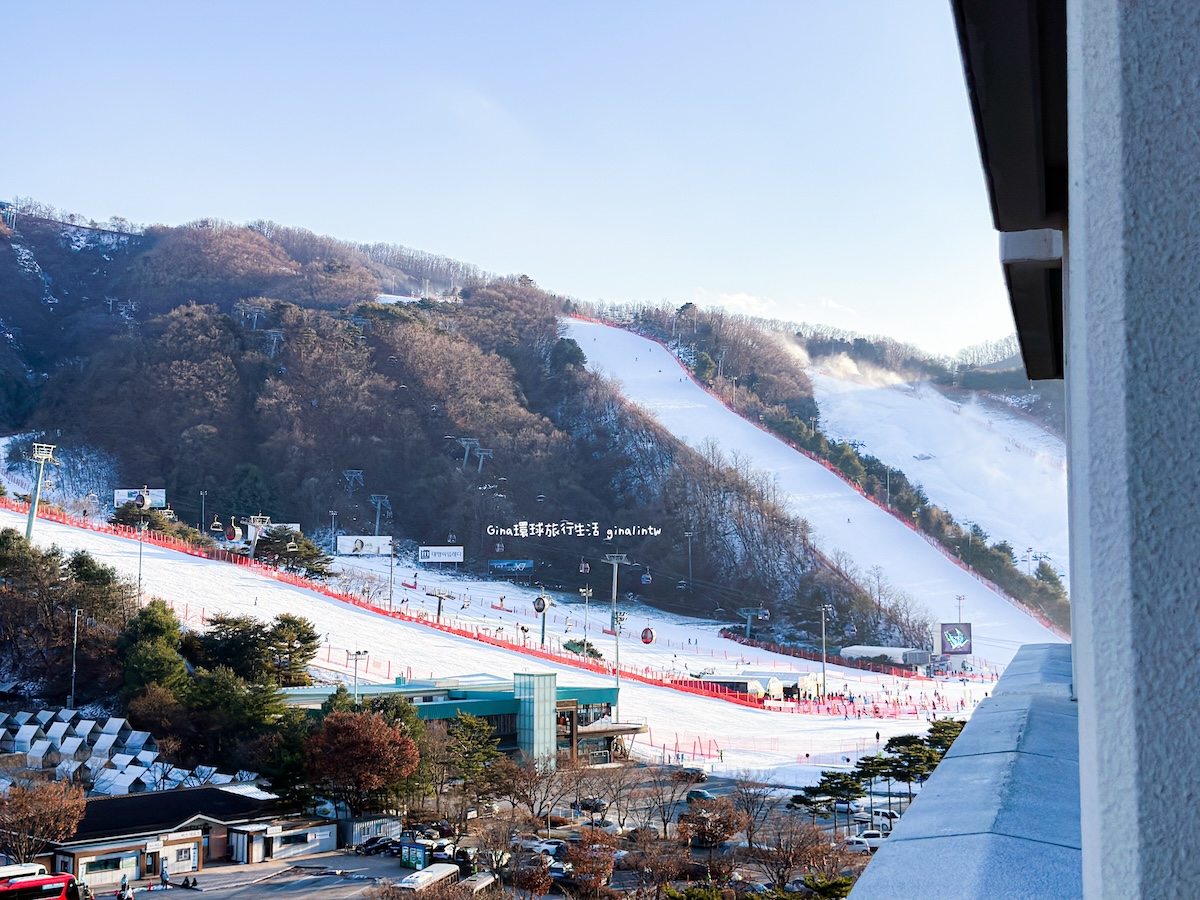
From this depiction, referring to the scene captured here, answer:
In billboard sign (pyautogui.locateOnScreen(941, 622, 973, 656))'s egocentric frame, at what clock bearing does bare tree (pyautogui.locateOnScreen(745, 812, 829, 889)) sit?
The bare tree is roughly at 12 o'clock from the billboard sign.

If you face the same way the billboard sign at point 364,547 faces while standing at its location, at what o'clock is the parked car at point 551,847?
The parked car is roughly at 12 o'clock from the billboard sign.

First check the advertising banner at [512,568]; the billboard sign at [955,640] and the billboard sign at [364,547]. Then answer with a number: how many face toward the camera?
3

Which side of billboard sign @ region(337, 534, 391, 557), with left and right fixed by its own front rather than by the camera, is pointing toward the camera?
front

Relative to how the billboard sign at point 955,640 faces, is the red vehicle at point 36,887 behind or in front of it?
in front

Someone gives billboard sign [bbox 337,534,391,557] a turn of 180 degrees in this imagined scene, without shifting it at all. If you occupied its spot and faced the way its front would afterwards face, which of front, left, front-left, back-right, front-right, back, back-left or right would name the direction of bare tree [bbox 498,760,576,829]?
back

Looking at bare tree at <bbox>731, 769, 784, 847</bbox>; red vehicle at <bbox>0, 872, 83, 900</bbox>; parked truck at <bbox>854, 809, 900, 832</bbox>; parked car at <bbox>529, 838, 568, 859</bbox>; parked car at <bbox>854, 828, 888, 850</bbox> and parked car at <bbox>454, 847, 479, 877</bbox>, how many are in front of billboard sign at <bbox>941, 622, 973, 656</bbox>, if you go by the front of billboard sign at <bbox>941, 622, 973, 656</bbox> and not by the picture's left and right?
6

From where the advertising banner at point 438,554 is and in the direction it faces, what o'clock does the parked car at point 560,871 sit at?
The parked car is roughly at 12 o'clock from the advertising banner.

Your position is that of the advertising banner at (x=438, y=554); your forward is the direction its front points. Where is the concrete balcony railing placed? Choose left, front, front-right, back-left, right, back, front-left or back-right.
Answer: front

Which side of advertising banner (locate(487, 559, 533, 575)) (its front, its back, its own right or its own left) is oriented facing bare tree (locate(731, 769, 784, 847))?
front

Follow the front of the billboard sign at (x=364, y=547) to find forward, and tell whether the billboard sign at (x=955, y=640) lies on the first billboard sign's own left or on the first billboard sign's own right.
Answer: on the first billboard sign's own left

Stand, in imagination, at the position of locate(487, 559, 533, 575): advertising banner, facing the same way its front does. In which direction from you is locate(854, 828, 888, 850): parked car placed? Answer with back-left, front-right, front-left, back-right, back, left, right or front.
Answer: front

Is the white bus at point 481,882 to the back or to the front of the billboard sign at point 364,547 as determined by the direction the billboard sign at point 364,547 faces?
to the front

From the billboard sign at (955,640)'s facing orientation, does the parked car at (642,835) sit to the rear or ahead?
ahead

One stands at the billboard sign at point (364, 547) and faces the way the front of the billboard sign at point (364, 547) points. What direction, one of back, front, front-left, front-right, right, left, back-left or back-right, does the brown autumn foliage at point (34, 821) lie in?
front

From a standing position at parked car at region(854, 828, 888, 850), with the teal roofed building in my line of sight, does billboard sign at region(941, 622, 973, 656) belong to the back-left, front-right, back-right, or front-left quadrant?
front-right

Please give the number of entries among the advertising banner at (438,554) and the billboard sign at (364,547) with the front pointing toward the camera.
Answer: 2

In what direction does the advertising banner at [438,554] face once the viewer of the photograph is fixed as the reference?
facing the viewer

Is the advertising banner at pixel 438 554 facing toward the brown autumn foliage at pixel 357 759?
yes

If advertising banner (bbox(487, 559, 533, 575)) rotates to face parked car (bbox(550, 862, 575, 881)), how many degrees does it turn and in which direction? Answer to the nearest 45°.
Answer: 0° — it already faces it

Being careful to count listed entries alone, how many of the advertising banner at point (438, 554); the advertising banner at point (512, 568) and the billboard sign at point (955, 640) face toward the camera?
3
